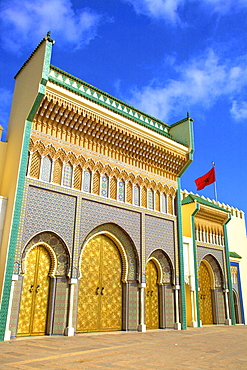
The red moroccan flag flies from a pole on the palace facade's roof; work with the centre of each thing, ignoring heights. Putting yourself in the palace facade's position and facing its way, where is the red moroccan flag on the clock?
The red moroccan flag is roughly at 9 o'clock from the palace facade.

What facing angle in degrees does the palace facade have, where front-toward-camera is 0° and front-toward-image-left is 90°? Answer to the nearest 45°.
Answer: approximately 315°
